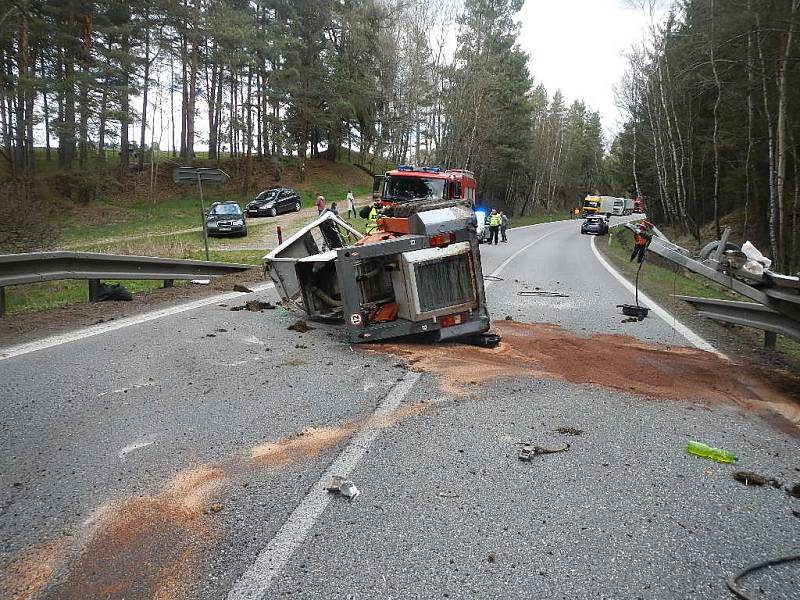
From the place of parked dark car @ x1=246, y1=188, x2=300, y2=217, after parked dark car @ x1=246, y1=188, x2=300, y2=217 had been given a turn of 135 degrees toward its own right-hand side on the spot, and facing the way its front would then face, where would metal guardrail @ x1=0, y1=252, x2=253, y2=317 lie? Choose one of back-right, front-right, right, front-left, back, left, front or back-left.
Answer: back

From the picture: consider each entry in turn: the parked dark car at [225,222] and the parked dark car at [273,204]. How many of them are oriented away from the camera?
0

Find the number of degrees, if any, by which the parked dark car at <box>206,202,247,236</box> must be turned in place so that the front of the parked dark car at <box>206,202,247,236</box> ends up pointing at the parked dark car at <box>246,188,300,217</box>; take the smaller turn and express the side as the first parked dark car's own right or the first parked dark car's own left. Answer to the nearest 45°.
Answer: approximately 180°

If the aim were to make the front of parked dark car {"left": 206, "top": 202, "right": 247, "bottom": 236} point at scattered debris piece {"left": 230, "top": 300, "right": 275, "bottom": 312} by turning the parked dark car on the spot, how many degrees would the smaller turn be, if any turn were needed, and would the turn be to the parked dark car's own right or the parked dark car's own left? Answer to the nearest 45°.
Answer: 0° — it already faces it

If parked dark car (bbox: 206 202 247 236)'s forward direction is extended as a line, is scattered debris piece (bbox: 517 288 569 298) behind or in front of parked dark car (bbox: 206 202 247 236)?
in front

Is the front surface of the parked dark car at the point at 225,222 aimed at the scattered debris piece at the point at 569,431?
yes

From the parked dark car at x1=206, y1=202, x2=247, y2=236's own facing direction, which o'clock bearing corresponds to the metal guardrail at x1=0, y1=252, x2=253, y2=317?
The metal guardrail is roughly at 12 o'clock from the parked dark car.

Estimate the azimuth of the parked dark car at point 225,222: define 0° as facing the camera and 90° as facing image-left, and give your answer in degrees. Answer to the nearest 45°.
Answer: approximately 0°

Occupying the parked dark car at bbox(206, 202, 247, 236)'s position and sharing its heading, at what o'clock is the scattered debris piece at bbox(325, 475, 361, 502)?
The scattered debris piece is roughly at 12 o'clock from the parked dark car.

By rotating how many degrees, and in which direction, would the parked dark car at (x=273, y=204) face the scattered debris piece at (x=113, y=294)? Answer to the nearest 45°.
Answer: approximately 45° to its left

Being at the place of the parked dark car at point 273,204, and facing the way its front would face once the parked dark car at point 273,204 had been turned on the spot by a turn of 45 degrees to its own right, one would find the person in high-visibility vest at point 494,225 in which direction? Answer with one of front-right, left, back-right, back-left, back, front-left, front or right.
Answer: back-left

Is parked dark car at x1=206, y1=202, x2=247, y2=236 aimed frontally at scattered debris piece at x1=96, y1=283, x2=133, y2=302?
yes

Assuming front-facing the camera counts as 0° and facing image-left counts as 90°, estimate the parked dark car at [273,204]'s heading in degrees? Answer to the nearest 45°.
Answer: approximately 45°
